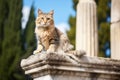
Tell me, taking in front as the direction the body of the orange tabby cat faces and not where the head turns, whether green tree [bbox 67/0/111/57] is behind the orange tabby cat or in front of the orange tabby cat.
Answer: behind

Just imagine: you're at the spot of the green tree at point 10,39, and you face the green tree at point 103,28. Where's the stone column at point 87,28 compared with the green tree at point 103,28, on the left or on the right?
right

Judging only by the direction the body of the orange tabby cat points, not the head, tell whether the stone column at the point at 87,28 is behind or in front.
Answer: behind

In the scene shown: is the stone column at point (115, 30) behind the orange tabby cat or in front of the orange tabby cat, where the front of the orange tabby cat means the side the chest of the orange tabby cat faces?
behind

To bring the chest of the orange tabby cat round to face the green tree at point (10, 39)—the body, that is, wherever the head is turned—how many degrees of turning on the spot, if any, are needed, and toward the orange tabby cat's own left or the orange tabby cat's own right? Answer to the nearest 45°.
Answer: approximately 135° to the orange tabby cat's own right

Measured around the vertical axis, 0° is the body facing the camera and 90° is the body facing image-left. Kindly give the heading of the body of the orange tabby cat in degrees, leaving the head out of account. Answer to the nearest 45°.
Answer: approximately 45°

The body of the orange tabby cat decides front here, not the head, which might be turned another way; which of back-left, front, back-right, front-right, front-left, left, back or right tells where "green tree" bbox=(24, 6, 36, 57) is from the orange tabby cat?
back-right
